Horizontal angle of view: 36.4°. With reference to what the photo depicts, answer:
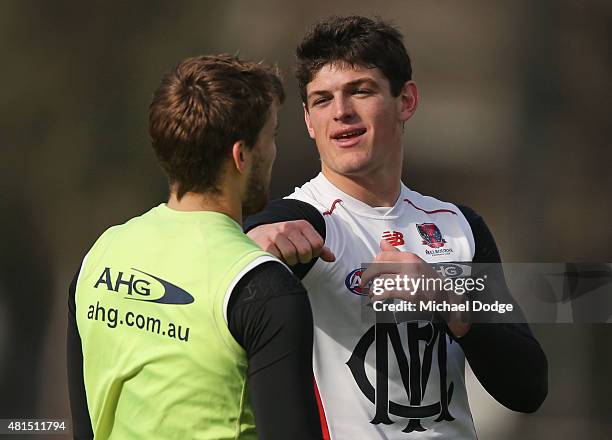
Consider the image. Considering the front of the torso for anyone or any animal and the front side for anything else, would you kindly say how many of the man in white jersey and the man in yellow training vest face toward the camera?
1

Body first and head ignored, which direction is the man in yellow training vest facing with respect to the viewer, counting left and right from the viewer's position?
facing away from the viewer and to the right of the viewer

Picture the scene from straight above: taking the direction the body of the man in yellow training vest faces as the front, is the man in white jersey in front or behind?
in front

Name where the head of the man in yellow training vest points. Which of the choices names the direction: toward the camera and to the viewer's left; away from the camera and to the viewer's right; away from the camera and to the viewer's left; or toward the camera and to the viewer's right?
away from the camera and to the viewer's right

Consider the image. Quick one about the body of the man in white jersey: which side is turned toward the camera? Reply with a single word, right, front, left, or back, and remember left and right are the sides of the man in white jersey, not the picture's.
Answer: front

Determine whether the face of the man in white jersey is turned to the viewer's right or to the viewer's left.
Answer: to the viewer's left

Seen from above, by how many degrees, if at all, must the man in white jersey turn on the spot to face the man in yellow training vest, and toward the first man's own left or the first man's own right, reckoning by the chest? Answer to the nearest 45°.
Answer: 0° — they already face them
